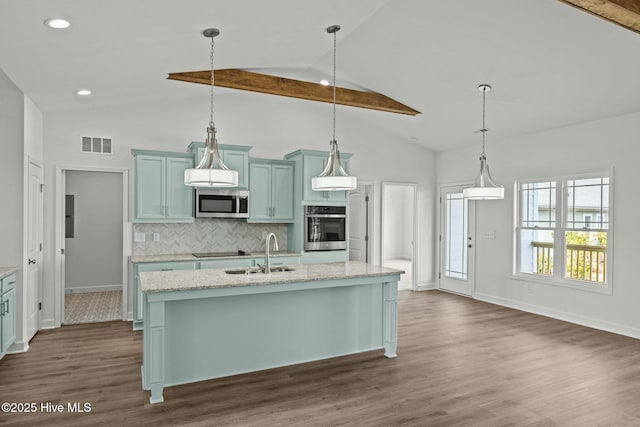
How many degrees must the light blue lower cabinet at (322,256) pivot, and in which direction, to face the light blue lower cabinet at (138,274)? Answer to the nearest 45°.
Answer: approximately 45° to its right

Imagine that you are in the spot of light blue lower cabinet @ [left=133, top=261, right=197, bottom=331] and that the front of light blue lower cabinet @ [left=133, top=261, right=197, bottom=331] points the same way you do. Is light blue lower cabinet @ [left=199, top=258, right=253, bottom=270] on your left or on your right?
on your left

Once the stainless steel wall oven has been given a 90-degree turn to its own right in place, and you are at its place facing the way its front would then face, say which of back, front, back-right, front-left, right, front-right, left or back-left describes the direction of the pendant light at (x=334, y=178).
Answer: left

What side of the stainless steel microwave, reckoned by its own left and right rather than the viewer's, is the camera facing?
front

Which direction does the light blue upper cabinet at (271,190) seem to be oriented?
toward the camera

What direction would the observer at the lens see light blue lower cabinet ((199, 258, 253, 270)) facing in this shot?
facing the viewer

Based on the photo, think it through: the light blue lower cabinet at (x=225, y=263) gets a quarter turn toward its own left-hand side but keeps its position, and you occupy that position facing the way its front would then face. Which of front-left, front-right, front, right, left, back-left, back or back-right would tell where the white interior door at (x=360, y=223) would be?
front-left

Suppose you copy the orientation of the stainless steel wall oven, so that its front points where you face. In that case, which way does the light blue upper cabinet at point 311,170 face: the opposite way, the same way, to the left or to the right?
the same way

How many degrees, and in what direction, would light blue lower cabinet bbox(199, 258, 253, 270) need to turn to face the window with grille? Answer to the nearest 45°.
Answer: approximately 90° to its left

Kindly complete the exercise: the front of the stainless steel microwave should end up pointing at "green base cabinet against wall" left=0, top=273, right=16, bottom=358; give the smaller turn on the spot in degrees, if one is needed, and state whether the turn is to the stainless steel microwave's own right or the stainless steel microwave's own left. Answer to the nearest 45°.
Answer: approximately 45° to the stainless steel microwave's own right

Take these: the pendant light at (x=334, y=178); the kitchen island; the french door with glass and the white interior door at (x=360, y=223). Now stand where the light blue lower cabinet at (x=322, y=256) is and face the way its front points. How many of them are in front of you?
2

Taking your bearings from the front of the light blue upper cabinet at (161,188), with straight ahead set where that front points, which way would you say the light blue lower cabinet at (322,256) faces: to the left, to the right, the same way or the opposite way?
the same way

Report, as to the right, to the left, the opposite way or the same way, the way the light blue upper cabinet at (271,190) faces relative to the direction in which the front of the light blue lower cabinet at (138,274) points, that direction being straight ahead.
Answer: the same way

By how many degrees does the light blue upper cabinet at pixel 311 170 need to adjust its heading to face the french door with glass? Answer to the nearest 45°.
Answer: approximately 135° to its left

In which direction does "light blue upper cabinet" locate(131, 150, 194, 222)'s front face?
toward the camera

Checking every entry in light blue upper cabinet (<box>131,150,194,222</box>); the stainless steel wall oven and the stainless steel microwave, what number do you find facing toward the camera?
3

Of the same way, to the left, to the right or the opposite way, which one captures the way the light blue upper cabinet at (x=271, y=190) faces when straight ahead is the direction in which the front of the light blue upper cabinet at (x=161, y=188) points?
the same way

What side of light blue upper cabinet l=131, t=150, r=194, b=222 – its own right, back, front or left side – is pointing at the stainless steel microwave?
left

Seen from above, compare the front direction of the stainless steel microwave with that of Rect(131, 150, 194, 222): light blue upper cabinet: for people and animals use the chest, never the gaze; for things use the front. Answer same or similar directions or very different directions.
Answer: same or similar directions

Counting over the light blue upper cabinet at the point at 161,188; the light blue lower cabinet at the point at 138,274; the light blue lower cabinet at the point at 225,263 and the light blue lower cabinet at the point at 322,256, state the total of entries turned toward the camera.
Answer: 4
